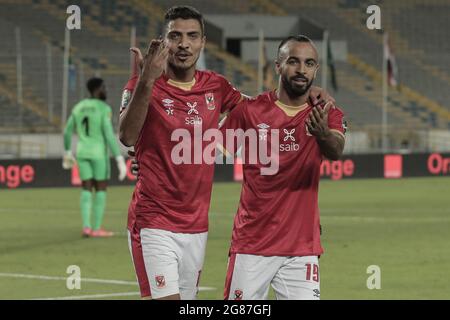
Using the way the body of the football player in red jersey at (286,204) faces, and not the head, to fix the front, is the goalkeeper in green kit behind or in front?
behind

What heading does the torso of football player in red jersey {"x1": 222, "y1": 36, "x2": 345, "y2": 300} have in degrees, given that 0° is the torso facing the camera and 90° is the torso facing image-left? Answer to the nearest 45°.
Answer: approximately 0°

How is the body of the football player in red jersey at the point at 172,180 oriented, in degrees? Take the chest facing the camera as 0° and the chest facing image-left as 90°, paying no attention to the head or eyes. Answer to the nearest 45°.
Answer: approximately 315°
